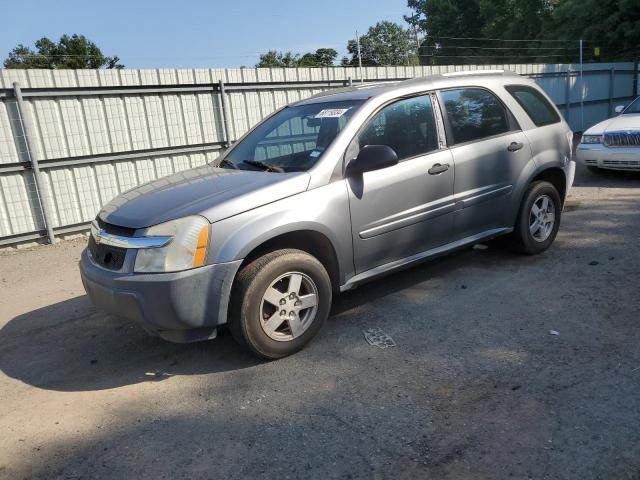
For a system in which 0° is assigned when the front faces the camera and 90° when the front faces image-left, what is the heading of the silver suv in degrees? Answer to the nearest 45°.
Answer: approximately 45°

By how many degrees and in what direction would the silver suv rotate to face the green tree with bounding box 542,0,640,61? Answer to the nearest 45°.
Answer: approximately 180°

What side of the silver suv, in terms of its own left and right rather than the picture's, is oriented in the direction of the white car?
back

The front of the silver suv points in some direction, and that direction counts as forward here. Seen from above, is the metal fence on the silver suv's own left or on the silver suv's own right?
on the silver suv's own right

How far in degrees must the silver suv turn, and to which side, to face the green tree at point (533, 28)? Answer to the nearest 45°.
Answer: approximately 180°
